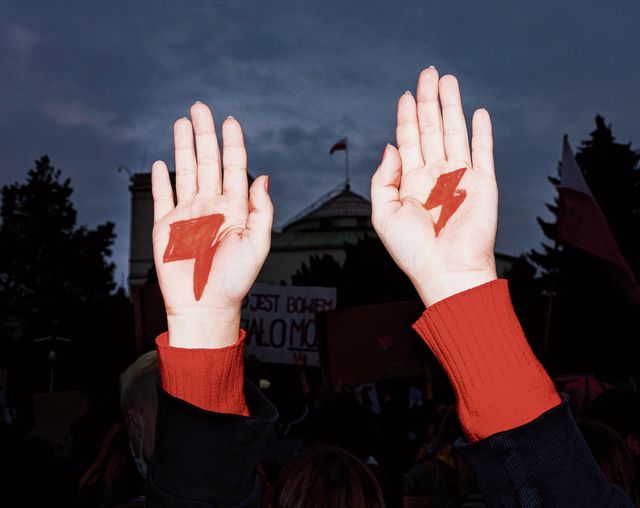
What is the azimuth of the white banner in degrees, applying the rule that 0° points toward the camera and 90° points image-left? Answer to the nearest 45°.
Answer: approximately 0°

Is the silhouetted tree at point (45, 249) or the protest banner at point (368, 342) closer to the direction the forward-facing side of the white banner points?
the protest banner

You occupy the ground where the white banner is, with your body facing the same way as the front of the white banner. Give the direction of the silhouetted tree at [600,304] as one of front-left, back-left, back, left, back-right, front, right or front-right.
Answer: back-left

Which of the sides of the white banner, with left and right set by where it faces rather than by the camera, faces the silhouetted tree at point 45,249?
back

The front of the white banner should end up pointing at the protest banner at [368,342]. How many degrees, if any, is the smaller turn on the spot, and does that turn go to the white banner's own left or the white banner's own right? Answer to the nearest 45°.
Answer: approximately 45° to the white banner's own left
